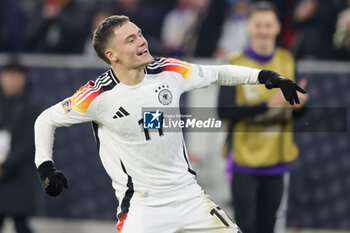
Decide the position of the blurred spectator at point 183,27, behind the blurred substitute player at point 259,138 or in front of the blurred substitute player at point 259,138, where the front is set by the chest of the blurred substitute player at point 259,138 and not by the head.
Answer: behind

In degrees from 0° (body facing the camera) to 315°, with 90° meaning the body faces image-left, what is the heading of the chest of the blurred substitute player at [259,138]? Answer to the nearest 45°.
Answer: approximately 0°

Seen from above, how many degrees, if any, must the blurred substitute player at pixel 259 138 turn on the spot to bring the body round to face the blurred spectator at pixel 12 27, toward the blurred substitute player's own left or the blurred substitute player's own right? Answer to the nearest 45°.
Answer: approximately 135° to the blurred substitute player's own right

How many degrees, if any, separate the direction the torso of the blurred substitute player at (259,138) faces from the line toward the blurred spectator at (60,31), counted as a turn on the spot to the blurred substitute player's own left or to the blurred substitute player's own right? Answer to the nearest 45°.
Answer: approximately 135° to the blurred substitute player's own right

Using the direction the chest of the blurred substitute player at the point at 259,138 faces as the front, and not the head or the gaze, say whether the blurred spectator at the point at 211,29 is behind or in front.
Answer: behind
